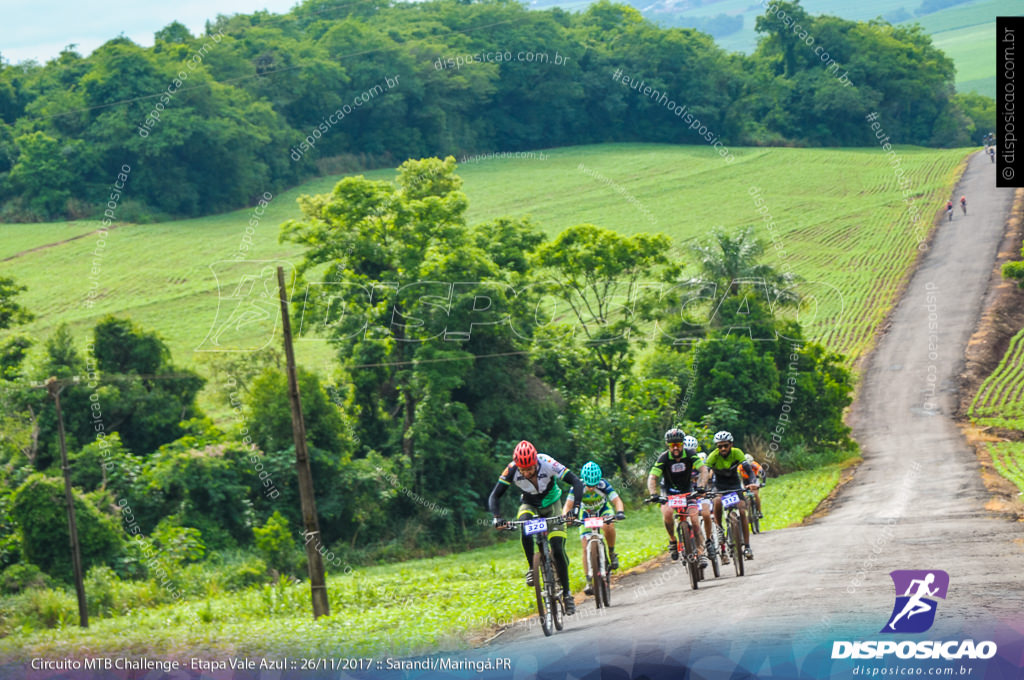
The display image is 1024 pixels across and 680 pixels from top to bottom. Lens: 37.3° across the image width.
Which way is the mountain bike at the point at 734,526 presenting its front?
toward the camera

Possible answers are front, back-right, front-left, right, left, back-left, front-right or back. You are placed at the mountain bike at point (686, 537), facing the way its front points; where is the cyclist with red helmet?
front-right

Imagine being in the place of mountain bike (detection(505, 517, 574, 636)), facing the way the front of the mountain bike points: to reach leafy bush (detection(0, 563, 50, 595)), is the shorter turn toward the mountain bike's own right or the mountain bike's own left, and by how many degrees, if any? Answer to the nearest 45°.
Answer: approximately 135° to the mountain bike's own right

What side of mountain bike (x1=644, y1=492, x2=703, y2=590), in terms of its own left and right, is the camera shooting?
front

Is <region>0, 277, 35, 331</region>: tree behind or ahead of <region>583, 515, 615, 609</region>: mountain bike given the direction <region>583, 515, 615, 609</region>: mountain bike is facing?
behind

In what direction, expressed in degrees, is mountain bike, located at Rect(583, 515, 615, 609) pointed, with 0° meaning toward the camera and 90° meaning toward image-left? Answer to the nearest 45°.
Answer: approximately 0°

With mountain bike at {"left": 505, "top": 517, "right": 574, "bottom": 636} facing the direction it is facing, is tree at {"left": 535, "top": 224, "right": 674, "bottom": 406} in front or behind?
behind

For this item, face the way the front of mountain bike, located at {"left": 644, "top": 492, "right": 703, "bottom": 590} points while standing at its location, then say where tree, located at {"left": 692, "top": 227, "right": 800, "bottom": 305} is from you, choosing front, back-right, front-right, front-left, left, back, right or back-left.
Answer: back

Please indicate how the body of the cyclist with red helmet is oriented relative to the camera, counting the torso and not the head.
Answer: toward the camera
